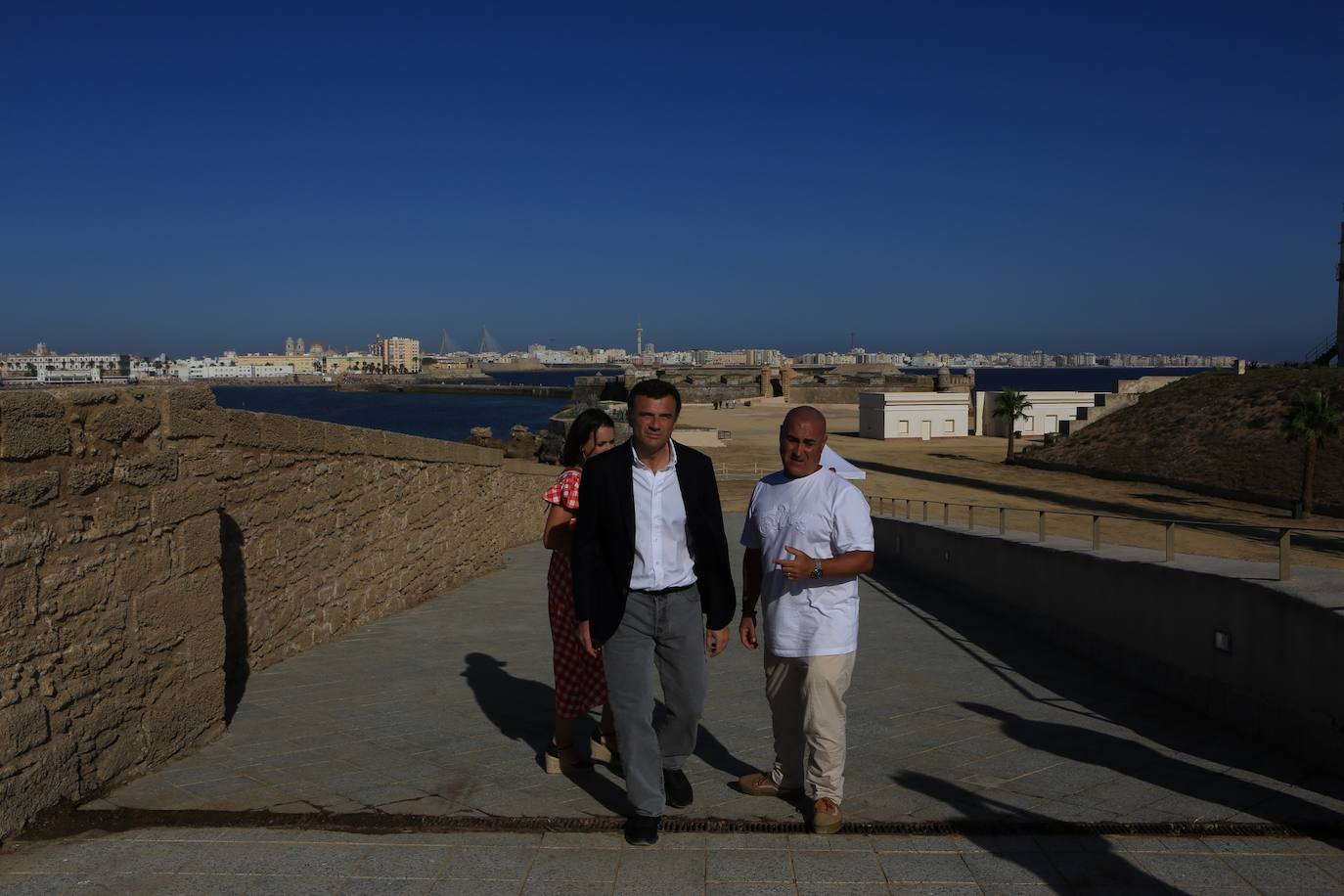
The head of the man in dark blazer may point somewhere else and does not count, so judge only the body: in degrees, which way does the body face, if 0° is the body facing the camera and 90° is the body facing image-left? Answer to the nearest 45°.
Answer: approximately 0°

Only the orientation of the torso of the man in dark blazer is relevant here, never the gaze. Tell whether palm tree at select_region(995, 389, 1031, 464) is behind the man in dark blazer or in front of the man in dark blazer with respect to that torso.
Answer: behind

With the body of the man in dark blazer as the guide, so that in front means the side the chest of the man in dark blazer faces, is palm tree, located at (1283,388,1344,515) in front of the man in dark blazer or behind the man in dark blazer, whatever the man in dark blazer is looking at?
behind

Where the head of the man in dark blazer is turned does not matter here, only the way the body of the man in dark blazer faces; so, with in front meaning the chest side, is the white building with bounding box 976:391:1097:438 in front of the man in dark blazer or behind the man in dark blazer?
behind

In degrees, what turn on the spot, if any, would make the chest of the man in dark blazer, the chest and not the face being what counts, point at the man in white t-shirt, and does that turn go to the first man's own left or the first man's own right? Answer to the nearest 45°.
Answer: approximately 90° to the first man's own left

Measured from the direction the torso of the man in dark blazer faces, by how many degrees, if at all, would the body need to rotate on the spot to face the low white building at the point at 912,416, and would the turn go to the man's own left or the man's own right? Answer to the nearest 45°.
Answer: approximately 180°

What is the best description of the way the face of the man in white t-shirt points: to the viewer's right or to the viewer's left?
to the viewer's left
